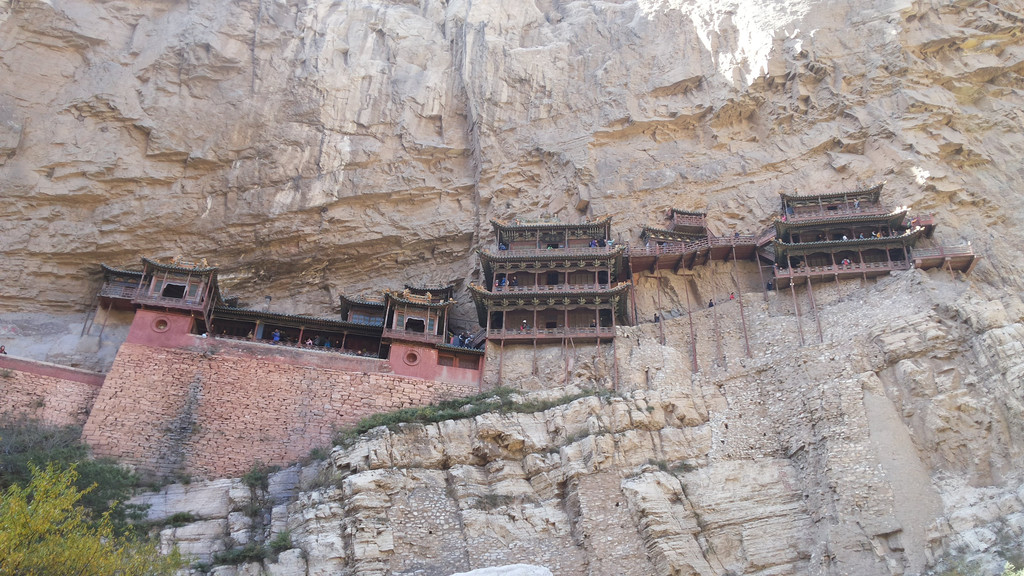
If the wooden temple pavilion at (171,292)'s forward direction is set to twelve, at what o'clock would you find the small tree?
The small tree is roughly at 12 o'clock from the wooden temple pavilion.

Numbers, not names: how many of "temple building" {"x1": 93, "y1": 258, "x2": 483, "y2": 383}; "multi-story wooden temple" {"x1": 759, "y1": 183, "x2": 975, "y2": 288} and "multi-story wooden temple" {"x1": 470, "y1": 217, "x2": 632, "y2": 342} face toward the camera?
3

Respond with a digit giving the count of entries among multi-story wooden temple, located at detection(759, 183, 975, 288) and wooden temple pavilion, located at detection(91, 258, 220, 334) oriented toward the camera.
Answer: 2

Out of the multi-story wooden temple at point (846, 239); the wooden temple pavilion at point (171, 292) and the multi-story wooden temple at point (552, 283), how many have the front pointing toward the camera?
3

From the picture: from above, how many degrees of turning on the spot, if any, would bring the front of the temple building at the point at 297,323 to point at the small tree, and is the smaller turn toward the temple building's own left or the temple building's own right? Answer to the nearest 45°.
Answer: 0° — it already faces it

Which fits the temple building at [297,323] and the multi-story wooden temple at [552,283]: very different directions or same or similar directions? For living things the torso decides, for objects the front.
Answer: same or similar directions

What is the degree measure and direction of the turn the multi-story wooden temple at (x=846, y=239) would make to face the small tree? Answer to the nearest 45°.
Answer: approximately 45° to its right

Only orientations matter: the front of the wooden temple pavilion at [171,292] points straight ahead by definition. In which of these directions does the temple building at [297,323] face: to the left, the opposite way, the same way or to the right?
the same way

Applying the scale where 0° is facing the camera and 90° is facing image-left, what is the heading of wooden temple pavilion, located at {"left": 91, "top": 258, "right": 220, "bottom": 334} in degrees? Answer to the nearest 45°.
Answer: approximately 0°

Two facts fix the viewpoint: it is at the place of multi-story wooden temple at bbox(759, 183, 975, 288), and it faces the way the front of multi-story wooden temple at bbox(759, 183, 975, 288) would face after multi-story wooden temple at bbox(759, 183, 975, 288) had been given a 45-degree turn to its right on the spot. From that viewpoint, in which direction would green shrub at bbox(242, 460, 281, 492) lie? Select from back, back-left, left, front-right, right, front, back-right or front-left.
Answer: front

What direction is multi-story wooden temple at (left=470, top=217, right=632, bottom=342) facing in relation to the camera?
toward the camera

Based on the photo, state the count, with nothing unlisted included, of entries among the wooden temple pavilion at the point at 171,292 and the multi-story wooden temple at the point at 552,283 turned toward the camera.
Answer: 2
